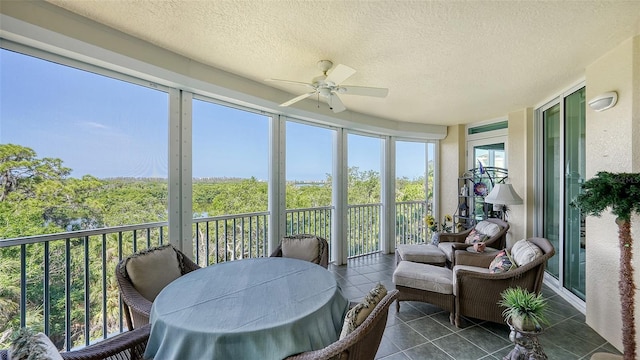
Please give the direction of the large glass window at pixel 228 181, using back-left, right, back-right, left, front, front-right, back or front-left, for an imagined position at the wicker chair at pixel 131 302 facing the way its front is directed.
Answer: left

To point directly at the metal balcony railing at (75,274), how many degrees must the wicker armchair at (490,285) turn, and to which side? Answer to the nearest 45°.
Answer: approximately 45° to its left

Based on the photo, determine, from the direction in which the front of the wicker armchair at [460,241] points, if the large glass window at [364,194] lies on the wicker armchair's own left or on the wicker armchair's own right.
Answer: on the wicker armchair's own right

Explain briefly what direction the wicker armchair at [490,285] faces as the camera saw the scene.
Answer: facing to the left of the viewer

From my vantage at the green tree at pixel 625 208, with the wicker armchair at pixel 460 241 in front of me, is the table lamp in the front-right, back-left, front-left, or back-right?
front-right

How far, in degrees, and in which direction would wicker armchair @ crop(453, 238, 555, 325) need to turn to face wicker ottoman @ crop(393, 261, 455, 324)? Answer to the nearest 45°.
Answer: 0° — it already faces it

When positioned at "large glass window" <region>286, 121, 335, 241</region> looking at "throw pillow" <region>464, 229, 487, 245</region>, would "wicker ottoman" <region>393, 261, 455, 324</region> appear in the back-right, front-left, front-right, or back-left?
front-right

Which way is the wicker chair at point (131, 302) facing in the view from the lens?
facing the viewer and to the right of the viewer

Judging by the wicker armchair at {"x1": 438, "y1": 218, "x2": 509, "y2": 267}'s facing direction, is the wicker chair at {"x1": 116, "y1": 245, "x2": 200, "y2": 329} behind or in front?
in front

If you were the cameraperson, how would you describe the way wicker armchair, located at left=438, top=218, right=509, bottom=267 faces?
facing the viewer and to the left of the viewer

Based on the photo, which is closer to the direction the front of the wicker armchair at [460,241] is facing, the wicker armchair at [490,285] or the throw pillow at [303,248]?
the throw pillow

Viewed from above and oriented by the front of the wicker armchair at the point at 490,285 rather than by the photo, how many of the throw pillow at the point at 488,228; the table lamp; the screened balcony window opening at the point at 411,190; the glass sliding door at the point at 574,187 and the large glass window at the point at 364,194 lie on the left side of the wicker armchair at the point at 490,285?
0

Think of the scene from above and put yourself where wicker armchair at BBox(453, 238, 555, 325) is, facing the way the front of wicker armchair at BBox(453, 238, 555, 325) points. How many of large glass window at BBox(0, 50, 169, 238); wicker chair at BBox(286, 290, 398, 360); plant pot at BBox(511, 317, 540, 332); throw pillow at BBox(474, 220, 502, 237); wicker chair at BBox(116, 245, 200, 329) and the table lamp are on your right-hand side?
2

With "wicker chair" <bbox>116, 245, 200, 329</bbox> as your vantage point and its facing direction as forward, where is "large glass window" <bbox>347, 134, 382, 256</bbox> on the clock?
The large glass window is roughly at 10 o'clock from the wicker chair.

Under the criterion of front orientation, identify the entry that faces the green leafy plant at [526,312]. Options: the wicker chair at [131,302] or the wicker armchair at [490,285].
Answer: the wicker chair

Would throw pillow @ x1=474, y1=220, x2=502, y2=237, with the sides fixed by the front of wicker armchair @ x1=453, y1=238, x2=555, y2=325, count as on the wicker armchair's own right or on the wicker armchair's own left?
on the wicker armchair's own right

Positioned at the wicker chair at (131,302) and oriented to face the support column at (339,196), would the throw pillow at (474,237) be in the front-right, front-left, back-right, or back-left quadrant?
front-right

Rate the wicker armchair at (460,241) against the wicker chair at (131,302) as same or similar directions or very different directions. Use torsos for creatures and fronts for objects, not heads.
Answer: very different directions

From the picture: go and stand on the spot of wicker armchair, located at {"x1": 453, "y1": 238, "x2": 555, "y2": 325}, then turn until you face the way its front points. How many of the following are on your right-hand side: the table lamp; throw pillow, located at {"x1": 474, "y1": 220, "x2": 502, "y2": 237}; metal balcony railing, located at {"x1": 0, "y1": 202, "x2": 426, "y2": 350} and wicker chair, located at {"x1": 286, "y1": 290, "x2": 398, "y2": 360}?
2

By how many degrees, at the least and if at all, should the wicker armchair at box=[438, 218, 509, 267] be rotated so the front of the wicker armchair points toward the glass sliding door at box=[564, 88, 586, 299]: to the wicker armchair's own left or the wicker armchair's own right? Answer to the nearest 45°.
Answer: approximately 135° to the wicker armchair's own left

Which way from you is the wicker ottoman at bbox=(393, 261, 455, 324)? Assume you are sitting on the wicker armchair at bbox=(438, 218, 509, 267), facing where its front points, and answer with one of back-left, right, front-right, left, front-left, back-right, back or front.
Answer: front-left

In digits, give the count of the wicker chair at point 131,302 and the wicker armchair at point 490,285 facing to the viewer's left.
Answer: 1
